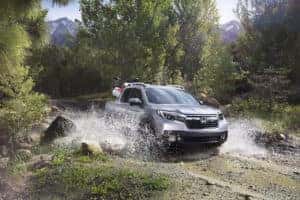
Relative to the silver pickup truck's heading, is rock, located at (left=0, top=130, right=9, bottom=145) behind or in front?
behind

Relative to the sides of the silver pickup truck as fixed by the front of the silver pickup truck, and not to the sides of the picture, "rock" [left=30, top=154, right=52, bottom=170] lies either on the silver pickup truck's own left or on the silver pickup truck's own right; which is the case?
on the silver pickup truck's own right

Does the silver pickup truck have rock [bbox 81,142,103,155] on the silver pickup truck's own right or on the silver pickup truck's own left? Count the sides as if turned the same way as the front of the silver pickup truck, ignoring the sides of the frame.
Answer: on the silver pickup truck's own right

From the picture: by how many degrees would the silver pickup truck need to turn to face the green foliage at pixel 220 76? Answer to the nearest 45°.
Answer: approximately 135° to its left

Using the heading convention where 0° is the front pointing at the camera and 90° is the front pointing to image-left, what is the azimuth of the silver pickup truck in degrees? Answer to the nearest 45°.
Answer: approximately 315°

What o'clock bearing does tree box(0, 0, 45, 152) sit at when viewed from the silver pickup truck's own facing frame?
The tree is roughly at 4 o'clock from the silver pickup truck.

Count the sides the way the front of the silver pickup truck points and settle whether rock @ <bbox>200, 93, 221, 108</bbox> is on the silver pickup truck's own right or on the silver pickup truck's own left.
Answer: on the silver pickup truck's own left

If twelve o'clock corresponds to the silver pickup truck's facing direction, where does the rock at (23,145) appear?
The rock is roughly at 5 o'clock from the silver pickup truck.

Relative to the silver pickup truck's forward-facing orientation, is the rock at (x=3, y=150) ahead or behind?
behind

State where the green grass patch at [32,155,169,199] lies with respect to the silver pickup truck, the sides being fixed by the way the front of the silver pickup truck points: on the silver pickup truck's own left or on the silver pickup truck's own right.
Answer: on the silver pickup truck's own right

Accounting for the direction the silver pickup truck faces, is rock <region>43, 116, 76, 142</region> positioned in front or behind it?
behind
